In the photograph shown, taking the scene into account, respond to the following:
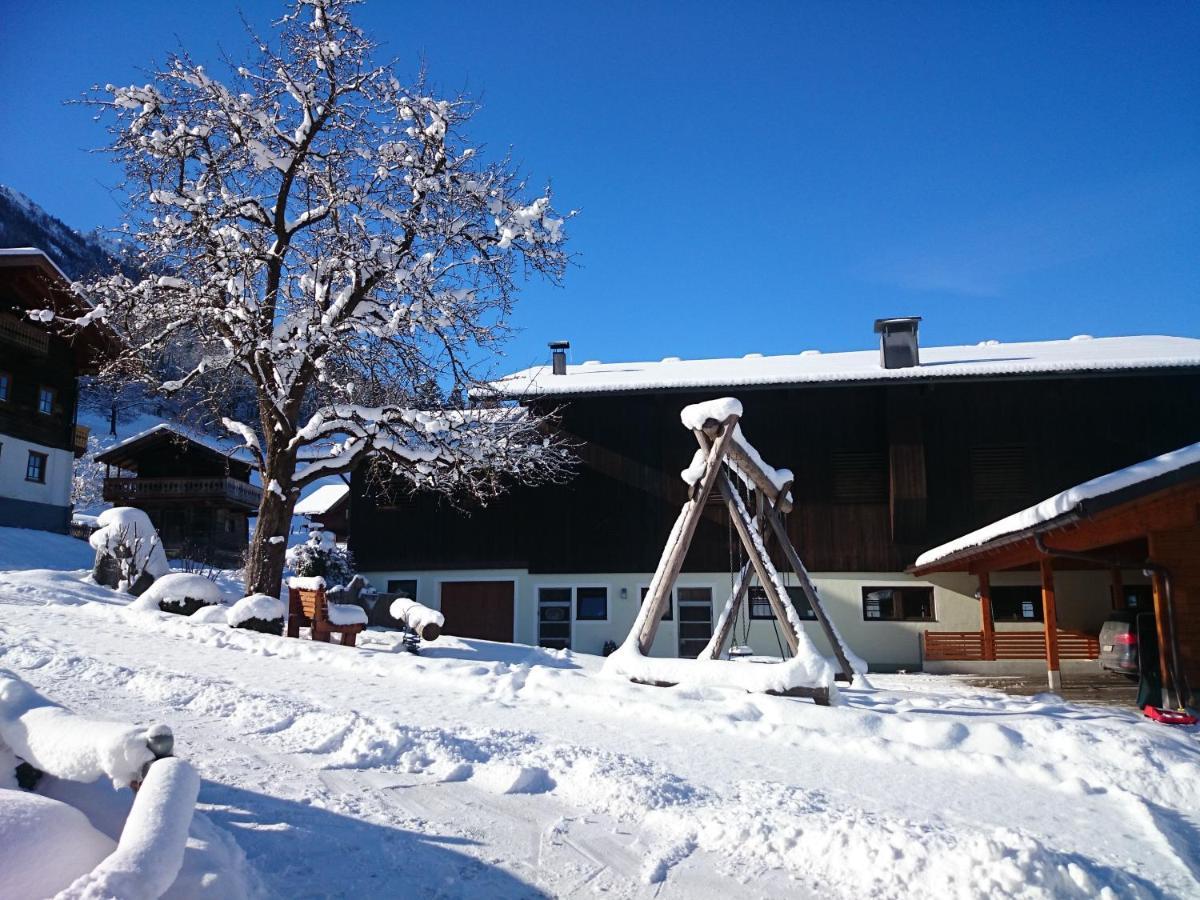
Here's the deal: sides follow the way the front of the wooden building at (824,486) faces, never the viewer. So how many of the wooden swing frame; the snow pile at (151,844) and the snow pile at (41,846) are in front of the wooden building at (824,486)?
3

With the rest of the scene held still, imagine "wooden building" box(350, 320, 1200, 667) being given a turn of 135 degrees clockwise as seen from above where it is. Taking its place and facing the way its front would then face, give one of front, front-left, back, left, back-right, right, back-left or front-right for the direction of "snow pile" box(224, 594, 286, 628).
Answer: left

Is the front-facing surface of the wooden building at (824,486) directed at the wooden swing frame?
yes

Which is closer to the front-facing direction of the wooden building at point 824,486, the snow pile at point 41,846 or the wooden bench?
the snow pile

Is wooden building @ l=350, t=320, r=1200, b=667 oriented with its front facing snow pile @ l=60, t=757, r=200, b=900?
yes

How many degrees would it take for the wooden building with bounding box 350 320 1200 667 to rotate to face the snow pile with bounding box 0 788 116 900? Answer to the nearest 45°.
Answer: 0° — it already faces it

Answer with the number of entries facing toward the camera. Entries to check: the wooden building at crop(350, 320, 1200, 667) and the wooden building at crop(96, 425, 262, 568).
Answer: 2

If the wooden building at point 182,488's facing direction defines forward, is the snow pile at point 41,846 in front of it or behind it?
in front

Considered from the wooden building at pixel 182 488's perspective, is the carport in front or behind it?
in front

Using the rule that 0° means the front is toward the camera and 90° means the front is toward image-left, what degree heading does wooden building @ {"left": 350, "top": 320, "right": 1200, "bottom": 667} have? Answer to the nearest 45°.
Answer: approximately 0°

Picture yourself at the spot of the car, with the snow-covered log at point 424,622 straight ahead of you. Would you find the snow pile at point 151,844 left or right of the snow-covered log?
left

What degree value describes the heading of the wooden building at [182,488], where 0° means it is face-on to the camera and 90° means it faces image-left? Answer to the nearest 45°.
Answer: approximately 0°

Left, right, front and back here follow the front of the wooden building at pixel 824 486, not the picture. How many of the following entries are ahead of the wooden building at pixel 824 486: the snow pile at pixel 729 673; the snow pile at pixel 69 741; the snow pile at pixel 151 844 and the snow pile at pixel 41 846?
4

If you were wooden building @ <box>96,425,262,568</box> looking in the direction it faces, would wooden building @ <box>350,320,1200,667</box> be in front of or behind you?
in front
